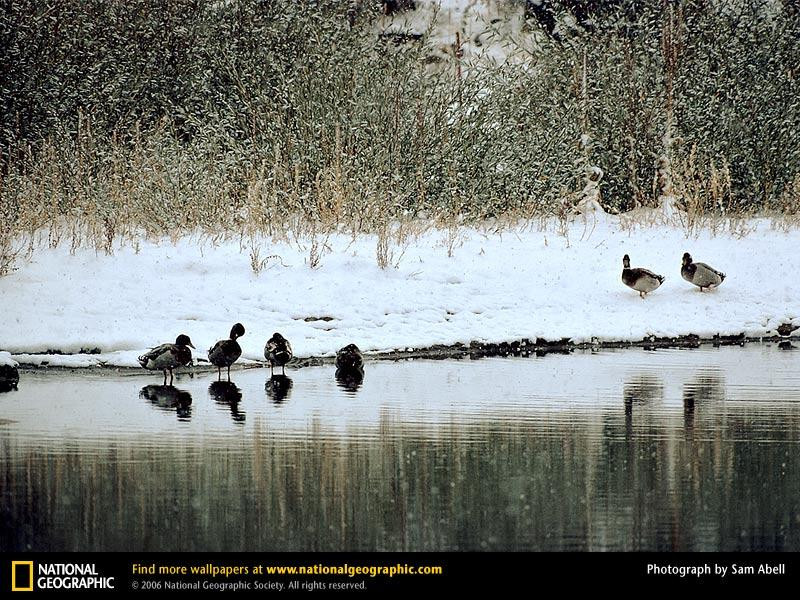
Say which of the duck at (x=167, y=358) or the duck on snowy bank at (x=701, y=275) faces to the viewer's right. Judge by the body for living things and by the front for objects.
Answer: the duck

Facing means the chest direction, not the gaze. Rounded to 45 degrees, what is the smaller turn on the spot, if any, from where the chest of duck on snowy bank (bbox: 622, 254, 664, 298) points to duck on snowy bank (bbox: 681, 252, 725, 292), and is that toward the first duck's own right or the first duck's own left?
approximately 135° to the first duck's own right

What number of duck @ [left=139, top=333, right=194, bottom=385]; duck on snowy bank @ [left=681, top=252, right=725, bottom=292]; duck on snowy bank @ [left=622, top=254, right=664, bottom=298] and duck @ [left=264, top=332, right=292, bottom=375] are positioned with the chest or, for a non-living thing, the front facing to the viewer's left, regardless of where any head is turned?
2

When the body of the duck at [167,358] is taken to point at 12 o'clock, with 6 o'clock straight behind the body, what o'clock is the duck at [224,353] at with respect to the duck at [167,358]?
the duck at [224,353] is roughly at 12 o'clock from the duck at [167,358].

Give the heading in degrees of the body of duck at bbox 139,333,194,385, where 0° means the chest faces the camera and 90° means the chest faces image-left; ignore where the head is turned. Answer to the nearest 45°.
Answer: approximately 270°

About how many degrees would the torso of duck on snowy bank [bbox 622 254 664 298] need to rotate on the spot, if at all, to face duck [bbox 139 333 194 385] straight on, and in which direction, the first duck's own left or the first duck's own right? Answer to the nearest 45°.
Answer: approximately 45° to the first duck's own left

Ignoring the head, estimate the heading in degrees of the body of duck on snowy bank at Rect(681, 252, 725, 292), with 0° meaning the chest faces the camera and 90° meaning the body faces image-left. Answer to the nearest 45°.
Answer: approximately 90°

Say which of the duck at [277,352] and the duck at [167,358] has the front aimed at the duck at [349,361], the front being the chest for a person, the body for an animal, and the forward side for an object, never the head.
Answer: the duck at [167,358]

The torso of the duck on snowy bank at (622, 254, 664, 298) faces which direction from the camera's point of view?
to the viewer's left
